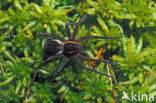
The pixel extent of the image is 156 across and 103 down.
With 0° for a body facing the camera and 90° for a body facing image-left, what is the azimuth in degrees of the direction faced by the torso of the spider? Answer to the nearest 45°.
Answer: approximately 270°
